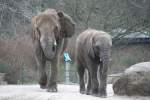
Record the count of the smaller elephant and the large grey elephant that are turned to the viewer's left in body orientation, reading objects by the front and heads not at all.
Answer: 0

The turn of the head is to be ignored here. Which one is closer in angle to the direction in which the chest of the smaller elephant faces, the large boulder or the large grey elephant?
the large boulder

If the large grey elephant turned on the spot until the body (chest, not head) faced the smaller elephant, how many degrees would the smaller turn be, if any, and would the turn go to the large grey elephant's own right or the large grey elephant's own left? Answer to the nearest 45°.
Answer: approximately 45° to the large grey elephant's own left

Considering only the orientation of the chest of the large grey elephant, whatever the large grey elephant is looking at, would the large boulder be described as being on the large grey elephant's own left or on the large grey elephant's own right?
on the large grey elephant's own left

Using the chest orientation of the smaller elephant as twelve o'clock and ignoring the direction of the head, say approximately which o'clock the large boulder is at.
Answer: The large boulder is roughly at 10 o'clock from the smaller elephant.

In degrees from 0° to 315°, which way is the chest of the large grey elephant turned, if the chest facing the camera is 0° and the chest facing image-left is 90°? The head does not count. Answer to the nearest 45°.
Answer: approximately 0°

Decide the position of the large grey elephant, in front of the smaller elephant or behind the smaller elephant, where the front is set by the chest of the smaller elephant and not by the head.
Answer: behind

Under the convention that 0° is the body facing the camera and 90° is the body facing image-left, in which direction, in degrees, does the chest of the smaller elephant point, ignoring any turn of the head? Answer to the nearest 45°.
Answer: approximately 315°
